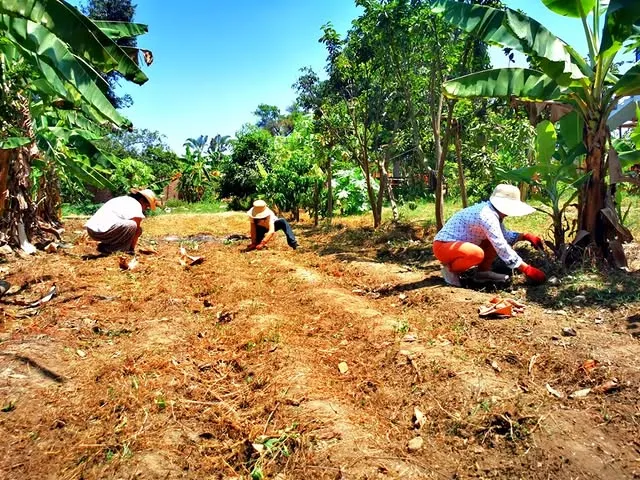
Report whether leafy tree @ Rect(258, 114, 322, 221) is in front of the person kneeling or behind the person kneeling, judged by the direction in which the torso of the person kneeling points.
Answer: behind

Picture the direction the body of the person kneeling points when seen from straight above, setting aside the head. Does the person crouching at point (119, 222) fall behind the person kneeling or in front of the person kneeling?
in front

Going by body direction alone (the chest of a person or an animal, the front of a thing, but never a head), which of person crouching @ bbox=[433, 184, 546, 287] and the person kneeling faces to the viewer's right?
the person crouching

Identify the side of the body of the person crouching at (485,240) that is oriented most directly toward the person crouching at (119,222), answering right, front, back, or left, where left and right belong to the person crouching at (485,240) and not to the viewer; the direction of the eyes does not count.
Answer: back

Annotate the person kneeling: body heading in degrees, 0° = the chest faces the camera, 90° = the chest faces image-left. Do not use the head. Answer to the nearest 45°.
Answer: approximately 45°

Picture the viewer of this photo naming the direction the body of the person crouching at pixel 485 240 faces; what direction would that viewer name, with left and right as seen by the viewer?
facing to the right of the viewer

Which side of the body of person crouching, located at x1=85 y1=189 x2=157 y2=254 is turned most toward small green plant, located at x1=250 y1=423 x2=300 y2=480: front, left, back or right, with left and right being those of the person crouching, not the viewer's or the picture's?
right

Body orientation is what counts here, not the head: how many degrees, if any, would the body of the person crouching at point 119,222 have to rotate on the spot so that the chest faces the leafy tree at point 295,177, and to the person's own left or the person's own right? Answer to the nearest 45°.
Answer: approximately 45° to the person's own left

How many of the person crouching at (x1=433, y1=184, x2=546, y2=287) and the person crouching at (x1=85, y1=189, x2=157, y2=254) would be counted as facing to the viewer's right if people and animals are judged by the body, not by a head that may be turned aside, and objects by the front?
2

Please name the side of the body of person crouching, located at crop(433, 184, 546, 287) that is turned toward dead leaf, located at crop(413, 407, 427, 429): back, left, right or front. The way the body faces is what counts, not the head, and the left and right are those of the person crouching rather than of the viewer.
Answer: right

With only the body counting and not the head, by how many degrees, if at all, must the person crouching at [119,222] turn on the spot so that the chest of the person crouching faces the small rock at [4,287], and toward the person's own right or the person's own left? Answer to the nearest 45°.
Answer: approximately 135° to the person's own right

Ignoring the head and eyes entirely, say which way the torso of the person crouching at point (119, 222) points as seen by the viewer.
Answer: to the viewer's right

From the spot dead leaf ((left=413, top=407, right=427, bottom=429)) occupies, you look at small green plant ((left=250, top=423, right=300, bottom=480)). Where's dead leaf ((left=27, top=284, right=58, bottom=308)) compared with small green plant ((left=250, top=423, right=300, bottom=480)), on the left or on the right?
right

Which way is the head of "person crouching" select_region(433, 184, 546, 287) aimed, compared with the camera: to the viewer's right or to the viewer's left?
to the viewer's right

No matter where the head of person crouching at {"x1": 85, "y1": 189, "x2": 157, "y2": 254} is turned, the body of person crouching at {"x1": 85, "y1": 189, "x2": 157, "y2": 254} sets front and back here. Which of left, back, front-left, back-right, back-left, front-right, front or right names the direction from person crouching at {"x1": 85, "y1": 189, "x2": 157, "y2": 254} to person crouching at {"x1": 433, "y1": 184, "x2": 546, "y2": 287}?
front-right

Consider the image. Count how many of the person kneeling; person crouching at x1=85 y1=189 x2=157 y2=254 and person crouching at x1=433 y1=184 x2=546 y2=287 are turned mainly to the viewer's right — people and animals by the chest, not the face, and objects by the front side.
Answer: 2

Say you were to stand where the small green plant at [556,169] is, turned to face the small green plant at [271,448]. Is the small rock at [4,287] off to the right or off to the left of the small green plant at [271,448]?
right

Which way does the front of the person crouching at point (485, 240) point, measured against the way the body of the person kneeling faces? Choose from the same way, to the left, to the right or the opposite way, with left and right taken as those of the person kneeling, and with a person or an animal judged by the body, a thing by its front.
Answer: to the left
